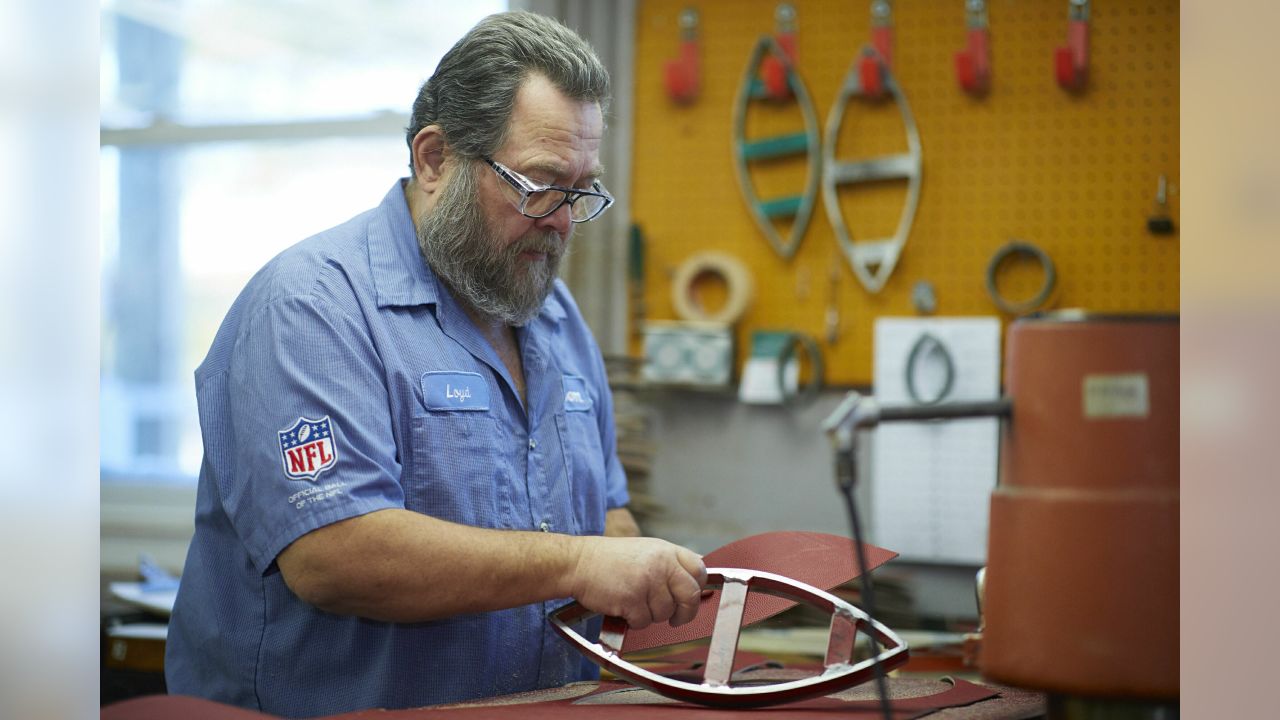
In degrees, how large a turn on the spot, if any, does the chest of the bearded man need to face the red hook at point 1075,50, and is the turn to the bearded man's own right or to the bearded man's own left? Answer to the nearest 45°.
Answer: approximately 90° to the bearded man's own left

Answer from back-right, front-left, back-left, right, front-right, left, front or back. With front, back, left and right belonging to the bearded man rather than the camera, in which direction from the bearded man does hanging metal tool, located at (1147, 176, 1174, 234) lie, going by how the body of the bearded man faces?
left

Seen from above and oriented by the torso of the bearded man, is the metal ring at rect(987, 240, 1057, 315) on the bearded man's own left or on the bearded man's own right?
on the bearded man's own left

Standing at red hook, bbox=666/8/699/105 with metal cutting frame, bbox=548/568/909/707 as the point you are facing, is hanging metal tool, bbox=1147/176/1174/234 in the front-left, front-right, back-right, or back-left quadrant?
front-left

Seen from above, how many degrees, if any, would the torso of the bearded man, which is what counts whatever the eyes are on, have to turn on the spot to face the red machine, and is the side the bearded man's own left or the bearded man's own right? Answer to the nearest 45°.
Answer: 0° — they already face it

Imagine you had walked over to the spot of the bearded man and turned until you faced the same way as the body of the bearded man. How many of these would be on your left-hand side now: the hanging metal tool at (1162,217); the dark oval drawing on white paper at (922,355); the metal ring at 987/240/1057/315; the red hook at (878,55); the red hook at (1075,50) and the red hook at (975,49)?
6

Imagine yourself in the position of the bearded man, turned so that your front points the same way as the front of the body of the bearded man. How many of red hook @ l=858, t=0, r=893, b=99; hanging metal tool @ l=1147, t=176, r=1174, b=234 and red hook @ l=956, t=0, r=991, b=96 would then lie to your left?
3

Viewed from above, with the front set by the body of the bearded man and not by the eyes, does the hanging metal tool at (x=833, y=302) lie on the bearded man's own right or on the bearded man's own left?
on the bearded man's own left

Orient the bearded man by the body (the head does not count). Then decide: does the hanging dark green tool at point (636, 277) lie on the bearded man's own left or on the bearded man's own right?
on the bearded man's own left

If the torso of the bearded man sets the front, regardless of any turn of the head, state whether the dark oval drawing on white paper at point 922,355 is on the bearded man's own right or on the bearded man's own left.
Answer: on the bearded man's own left

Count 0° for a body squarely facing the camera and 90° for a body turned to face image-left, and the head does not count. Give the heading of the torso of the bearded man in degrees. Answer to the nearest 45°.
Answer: approximately 315°

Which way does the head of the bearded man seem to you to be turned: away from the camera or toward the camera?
toward the camera
